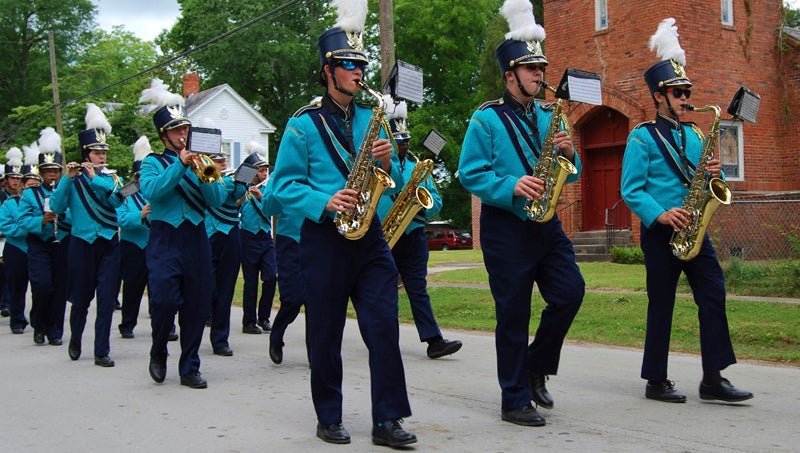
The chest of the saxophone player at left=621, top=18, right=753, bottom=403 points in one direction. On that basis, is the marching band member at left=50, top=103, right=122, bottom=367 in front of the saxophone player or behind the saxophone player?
behind

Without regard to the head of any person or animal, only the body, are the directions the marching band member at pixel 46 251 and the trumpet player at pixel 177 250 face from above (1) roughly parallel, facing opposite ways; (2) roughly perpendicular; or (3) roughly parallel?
roughly parallel

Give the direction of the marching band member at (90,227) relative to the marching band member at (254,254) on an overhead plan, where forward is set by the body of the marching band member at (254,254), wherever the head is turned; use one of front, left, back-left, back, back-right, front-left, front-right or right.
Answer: right

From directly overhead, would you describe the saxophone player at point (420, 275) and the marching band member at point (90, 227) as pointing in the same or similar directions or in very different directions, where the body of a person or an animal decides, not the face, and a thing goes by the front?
same or similar directions

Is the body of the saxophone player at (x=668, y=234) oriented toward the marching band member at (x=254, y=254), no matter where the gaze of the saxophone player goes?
no

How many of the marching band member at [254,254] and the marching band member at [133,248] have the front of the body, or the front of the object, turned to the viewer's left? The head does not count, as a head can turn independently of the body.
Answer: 0

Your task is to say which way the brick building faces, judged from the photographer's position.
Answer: facing the viewer and to the left of the viewer

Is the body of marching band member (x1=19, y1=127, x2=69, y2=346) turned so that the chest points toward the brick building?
no

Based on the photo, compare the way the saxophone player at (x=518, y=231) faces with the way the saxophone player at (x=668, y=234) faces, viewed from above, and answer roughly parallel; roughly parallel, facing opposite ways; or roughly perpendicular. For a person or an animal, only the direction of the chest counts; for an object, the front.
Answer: roughly parallel

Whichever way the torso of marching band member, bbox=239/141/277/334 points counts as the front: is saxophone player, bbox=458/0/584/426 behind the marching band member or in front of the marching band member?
in front

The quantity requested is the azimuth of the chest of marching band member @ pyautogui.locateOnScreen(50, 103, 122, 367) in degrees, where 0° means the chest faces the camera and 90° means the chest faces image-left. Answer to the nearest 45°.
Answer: approximately 315°

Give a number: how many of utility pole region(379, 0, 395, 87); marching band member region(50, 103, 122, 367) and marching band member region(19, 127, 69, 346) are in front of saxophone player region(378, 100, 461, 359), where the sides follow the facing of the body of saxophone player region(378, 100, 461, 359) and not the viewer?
0

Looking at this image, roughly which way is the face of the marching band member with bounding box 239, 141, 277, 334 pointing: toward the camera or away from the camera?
toward the camera

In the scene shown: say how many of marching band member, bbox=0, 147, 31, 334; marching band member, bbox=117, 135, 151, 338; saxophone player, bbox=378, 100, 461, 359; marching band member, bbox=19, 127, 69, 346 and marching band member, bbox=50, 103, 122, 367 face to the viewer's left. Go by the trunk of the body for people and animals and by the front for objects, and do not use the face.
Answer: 0

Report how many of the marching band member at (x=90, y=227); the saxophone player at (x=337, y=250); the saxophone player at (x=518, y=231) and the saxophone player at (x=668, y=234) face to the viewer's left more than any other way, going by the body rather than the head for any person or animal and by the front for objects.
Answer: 0

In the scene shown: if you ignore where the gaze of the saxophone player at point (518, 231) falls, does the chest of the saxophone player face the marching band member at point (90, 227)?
no

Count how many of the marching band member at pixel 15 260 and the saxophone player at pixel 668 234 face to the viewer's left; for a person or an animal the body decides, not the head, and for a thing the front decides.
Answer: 0

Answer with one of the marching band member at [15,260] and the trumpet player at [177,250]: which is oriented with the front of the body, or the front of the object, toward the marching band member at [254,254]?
the marching band member at [15,260]

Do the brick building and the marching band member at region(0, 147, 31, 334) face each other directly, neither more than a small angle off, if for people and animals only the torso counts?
no

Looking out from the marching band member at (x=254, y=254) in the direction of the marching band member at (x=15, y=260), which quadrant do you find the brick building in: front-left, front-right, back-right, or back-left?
back-right

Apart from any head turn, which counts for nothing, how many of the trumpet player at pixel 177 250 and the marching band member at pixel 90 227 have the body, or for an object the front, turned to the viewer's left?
0
